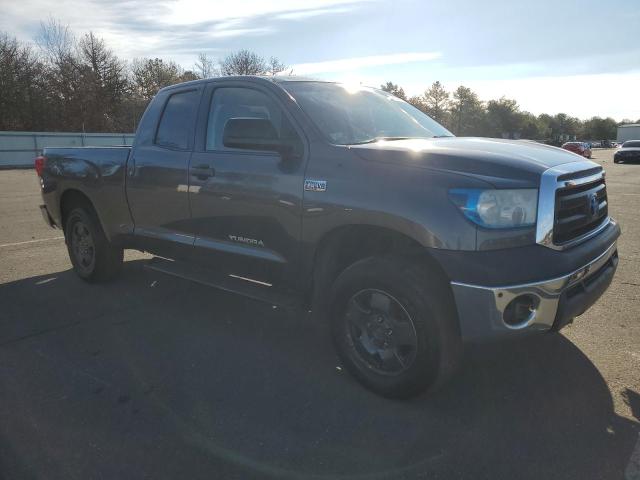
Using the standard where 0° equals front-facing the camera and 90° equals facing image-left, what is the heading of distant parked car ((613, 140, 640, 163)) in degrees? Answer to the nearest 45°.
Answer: approximately 45°

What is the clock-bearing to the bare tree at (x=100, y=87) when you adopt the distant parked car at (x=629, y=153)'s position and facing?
The bare tree is roughly at 1 o'clock from the distant parked car.

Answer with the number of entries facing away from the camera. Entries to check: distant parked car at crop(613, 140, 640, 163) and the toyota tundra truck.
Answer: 0

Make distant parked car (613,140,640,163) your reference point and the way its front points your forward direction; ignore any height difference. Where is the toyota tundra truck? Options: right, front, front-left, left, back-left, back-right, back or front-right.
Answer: front-left

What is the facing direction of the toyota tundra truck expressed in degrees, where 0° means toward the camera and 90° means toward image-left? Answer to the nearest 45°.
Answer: approximately 315°

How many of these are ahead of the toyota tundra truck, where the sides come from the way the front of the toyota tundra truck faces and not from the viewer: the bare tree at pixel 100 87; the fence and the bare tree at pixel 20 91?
0

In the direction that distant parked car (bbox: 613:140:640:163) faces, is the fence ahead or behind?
ahead

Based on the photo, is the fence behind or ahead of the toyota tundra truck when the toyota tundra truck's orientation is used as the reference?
behind

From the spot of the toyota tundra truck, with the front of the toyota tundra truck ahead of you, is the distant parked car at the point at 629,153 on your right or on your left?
on your left

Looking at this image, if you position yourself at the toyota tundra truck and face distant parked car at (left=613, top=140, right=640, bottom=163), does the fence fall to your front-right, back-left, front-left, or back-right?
front-left

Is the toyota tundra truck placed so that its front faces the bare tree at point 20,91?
no

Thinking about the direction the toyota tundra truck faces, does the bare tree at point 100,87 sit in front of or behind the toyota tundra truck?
behind

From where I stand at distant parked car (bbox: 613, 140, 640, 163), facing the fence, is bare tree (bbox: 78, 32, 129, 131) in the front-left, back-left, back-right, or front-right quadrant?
front-right

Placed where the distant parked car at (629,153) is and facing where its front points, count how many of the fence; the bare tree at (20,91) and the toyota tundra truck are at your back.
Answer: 0
